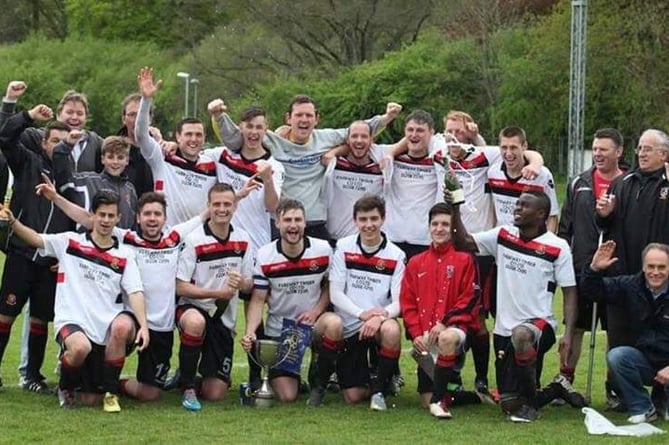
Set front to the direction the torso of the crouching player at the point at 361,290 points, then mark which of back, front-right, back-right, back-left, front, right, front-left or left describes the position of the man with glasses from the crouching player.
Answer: left

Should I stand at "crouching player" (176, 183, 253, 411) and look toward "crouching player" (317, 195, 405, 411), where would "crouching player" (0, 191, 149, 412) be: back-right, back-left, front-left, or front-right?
back-right

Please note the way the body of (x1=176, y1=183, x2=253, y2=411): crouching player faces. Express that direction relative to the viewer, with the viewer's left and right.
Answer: facing the viewer

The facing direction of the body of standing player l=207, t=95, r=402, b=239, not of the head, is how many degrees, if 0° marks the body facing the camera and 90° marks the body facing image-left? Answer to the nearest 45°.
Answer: approximately 0°

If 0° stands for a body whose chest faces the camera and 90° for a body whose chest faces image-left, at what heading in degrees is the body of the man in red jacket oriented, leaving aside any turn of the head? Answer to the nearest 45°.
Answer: approximately 0°

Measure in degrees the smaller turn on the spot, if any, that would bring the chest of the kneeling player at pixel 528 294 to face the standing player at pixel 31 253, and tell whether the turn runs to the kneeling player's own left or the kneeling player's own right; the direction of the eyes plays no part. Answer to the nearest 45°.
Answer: approximately 45° to the kneeling player's own right

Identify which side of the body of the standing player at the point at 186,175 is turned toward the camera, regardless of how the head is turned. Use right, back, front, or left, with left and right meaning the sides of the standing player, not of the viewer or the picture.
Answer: front

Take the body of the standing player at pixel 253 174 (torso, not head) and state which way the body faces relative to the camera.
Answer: toward the camera

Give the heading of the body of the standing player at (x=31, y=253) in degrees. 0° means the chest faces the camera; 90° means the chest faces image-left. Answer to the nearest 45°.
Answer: approximately 315°

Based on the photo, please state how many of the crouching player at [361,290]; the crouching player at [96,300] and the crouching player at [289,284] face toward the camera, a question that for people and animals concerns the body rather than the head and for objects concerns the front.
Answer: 3

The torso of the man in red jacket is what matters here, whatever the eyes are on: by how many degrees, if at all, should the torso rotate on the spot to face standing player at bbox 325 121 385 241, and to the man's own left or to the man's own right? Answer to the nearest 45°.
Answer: approximately 135° to the man's own right

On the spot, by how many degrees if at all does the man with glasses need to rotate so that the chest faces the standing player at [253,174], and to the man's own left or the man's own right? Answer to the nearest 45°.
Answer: approximately 45° to the man's own right

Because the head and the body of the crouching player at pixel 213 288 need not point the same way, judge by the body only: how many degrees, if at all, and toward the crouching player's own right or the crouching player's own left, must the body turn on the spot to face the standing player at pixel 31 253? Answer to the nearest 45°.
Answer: approximately 90° to the crouching player's own right

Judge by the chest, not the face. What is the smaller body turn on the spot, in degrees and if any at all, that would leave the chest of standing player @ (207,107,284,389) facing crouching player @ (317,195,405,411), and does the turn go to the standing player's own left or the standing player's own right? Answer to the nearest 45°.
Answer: approximately 45° to the standing player's own left
